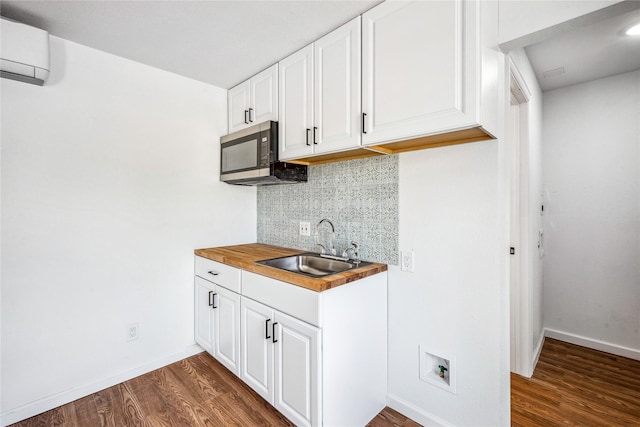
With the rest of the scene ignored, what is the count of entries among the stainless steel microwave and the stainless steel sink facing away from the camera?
0

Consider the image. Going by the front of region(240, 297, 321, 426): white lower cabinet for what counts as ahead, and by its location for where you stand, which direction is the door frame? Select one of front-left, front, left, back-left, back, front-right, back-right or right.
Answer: back-left

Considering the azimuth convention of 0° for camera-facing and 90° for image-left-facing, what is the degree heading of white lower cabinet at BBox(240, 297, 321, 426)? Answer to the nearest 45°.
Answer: approximately 45°

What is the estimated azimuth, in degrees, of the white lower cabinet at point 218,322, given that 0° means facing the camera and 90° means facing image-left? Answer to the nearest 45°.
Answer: approximately 45°

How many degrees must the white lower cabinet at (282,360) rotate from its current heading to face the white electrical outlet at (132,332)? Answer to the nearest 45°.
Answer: approximately 90° to its right
